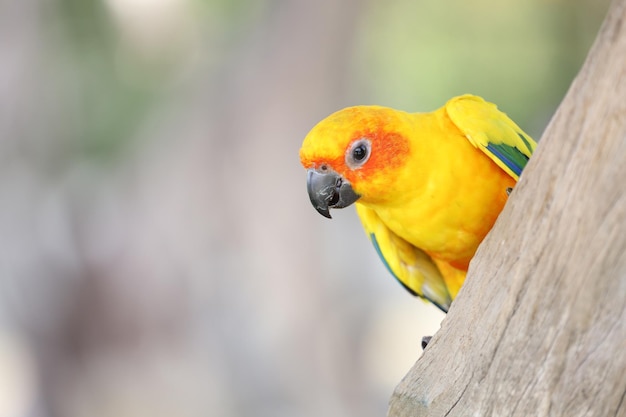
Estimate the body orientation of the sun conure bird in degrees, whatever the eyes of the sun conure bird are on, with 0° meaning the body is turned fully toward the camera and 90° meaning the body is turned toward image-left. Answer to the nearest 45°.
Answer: approximately 45°
